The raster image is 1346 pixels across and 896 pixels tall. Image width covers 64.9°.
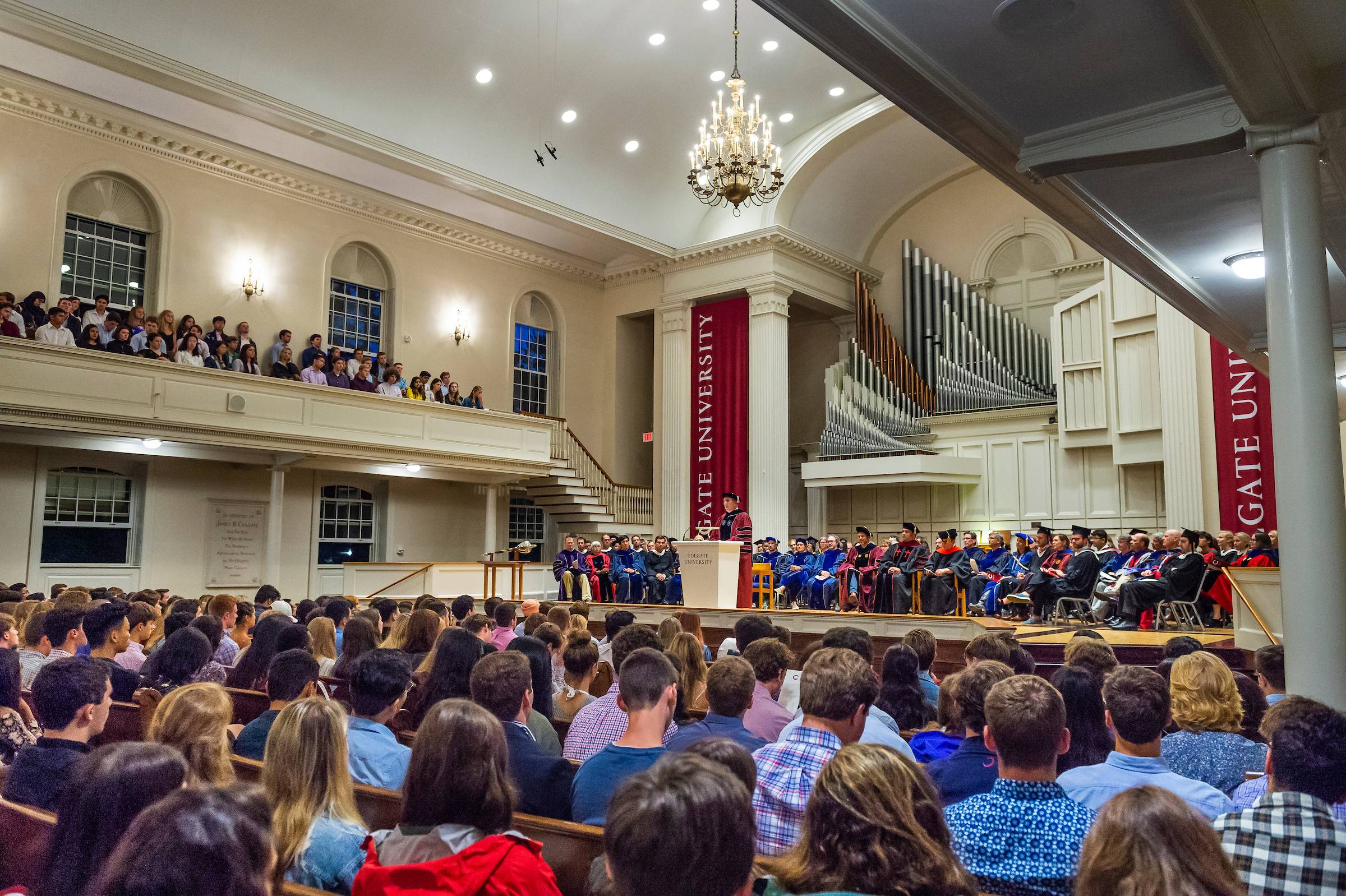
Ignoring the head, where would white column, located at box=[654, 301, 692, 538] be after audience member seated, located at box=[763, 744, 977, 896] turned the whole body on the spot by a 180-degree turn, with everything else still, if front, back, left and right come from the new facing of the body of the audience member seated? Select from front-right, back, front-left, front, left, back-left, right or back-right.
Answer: back

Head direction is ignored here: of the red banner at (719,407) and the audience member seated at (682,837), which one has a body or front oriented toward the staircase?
the audience member seated

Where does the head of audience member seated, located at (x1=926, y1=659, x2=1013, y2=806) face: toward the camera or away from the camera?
away from the camera

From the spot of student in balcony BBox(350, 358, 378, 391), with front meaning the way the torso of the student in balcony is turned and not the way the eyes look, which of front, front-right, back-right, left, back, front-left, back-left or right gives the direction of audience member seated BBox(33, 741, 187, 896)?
front-right

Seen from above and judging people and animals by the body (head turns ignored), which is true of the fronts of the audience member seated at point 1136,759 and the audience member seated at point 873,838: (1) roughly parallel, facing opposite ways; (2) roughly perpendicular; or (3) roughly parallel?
roughly parallel

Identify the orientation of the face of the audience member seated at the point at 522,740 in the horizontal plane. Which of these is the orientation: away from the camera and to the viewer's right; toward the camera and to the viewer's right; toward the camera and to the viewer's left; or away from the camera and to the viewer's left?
away from the camera and to the viewer's right

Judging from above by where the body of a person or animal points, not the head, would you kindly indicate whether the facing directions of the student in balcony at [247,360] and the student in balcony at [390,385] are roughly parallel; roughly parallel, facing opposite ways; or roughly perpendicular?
roughly parallel

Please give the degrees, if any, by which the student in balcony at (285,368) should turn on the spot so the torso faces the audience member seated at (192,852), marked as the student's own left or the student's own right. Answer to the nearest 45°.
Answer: approximately 45° to the student's own right

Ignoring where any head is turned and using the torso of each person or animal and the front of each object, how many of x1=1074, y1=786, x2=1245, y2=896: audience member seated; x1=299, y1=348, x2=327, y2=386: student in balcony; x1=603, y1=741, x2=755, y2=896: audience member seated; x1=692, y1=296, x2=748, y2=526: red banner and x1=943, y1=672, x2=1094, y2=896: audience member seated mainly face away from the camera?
3

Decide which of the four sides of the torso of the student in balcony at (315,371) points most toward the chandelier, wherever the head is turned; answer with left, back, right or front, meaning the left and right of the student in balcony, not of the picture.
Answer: front

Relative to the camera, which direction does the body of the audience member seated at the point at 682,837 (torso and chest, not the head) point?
away from the camera

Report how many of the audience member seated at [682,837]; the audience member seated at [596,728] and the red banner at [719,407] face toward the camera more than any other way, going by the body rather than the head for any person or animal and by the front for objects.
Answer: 1

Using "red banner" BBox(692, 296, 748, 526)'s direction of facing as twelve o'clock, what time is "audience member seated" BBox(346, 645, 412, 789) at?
The audience member seated is roughly at 12 o'clock from the red banner.

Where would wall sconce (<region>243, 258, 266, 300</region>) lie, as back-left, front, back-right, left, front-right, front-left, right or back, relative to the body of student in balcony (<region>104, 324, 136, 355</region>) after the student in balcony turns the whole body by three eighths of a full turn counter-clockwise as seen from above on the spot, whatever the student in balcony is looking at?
front-right

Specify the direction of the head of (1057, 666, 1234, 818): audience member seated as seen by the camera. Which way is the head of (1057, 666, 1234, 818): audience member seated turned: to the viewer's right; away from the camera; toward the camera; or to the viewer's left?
away from the camera

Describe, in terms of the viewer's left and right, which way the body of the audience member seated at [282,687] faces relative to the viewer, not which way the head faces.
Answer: facing away from the viewer and to the right of the viewer

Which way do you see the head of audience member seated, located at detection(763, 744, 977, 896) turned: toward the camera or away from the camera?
away from the camera

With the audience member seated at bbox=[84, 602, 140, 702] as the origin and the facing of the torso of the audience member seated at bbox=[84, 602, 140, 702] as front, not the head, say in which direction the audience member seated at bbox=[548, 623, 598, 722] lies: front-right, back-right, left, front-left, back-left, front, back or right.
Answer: right

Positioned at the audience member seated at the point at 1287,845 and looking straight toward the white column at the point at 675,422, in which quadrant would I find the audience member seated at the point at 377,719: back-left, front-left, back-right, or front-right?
front-left

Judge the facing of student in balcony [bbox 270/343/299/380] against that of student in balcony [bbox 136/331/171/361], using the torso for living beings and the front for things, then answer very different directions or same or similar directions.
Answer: same or similar directions

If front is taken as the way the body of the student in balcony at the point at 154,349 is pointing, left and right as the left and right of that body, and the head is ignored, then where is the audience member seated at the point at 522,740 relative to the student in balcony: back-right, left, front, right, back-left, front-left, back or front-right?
front-right

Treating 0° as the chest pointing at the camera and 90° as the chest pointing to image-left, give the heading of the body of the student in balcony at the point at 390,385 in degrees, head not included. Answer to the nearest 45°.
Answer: approximately 315°
